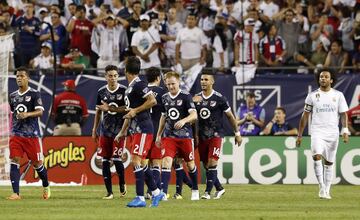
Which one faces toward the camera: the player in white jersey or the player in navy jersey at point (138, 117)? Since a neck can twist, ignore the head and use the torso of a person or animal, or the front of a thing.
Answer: the player in white jersey

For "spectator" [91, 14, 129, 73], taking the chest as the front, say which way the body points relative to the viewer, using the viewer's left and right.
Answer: facing the viewer

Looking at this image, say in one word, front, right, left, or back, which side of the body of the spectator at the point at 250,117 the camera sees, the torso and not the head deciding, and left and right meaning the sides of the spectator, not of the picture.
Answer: front

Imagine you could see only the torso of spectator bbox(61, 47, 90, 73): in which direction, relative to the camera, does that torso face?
toward the camera

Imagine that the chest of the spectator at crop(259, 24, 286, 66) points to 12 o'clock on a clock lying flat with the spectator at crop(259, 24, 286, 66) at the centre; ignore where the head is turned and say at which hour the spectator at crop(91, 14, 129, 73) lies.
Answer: the spectator at crop(91, 14, 129, 73) is roughly at 3 o'clock from the spectator at crop(259, 24, 286, 66).

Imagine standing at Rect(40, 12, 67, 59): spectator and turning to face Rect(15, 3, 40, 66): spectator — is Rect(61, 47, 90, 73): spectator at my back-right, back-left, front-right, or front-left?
back-left

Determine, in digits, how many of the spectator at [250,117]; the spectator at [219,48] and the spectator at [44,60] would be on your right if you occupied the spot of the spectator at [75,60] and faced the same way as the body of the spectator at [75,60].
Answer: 1

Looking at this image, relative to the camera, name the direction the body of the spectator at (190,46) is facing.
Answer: toward the camera

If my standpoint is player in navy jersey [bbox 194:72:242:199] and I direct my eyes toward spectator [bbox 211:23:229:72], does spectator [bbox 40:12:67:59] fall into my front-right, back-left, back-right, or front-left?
front-left
